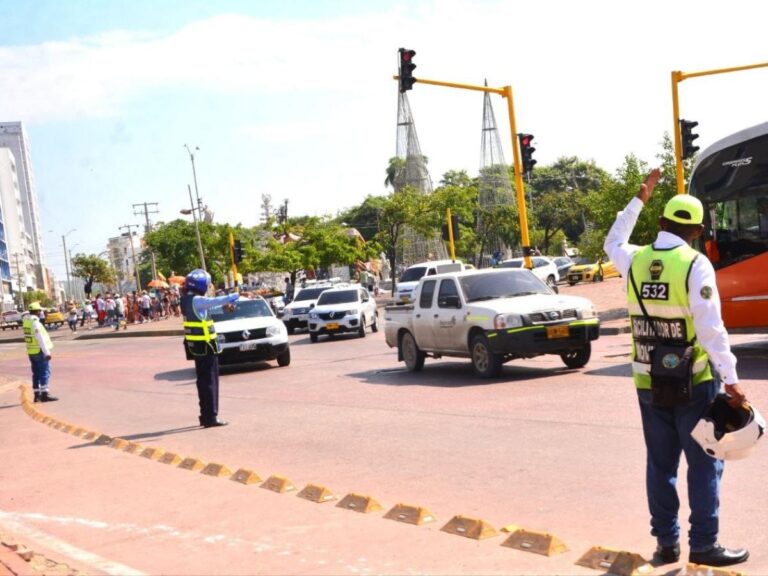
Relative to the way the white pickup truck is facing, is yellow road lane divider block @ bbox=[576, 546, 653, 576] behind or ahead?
ahead

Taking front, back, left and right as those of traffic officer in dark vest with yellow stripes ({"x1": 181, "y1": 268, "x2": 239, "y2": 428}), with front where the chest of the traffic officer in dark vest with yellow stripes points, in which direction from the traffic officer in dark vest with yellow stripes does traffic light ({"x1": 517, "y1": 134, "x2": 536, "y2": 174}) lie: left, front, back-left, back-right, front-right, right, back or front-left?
front-left

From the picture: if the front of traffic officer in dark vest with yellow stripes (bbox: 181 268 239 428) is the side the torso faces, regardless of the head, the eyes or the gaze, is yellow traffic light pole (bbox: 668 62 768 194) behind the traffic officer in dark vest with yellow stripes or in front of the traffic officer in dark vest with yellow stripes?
in front

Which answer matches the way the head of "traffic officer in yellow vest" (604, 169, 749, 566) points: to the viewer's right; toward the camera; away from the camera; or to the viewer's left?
away from the camera

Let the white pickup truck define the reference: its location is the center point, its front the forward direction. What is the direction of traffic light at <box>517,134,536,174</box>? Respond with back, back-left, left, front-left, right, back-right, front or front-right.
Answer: back-left

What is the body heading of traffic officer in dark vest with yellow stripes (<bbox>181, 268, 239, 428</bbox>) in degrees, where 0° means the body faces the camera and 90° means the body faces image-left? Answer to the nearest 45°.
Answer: approximately 270°

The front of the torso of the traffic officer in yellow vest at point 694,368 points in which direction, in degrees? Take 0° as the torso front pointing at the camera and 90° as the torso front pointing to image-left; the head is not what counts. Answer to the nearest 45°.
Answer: approximately 225°

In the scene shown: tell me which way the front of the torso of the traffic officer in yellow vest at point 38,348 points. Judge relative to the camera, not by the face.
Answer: to the viewer's right

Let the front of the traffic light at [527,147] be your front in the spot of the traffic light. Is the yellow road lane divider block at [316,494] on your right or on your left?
on your right
